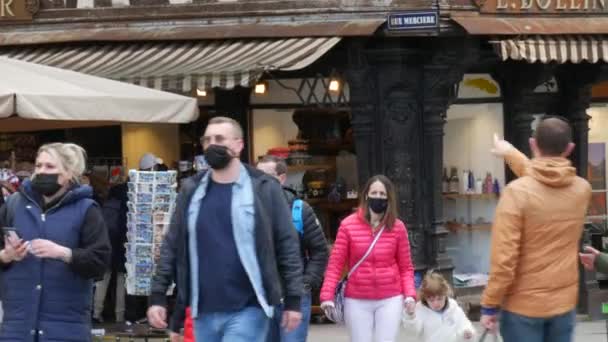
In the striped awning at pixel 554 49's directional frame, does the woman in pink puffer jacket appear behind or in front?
in front

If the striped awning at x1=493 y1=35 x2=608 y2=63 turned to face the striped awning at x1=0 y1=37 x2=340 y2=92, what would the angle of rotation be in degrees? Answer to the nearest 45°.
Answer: approximately 90° to its right

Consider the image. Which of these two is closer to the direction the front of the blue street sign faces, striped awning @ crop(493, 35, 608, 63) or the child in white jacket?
the child in white jacket

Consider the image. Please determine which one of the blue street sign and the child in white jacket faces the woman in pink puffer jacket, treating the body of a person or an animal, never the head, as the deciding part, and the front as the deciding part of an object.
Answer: the blue street sign
